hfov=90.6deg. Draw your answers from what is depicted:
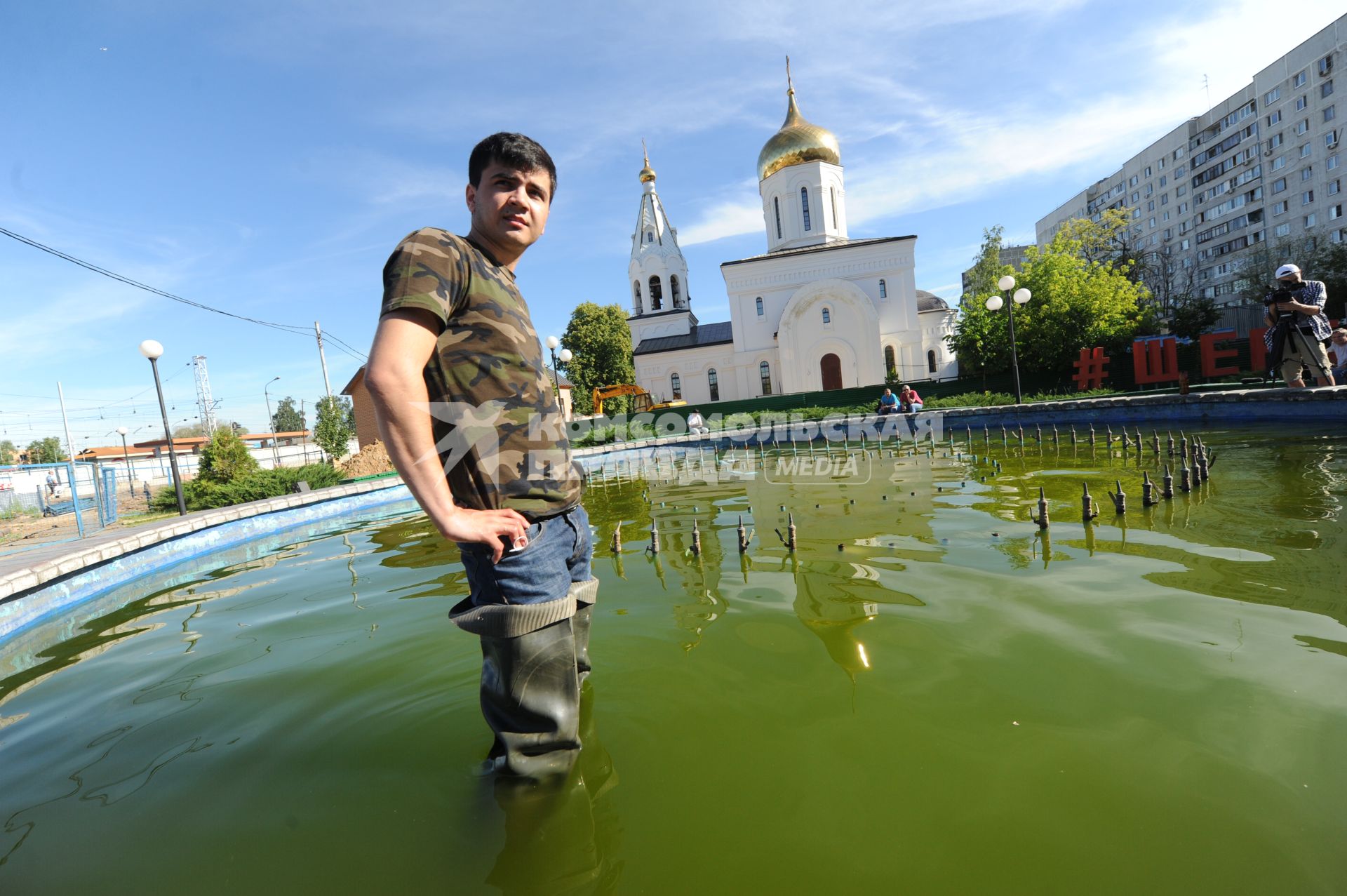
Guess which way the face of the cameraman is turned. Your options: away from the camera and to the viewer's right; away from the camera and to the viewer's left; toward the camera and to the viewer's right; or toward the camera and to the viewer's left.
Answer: toward the camera and to the viewer's left

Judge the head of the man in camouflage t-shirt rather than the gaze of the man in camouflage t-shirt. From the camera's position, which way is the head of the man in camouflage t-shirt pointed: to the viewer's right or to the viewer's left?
to the viewer's right

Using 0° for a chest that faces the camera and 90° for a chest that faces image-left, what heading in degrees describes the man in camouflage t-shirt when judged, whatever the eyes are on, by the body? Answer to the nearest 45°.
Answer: approximately 315°

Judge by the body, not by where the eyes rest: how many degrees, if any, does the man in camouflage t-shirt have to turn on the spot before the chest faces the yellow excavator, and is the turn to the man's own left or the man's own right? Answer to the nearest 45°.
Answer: approximately 135° to the man's own left

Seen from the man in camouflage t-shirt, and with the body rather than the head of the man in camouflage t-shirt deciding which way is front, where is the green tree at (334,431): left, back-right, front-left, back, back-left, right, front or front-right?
back-left

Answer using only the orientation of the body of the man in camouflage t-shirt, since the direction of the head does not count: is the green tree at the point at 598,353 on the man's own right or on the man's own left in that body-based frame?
on the man's own left

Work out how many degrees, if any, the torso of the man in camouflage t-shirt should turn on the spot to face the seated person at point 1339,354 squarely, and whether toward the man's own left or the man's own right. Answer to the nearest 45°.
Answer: approximately 45° to the man's own left

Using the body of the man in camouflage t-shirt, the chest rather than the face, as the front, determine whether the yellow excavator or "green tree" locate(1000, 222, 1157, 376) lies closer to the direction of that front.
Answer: the green tree

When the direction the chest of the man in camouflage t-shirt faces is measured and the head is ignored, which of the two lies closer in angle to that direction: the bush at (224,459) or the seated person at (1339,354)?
the seated person
